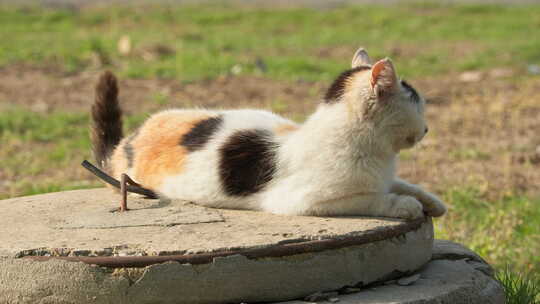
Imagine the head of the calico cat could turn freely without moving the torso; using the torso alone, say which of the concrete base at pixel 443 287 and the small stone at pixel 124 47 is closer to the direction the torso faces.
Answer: the concrete base

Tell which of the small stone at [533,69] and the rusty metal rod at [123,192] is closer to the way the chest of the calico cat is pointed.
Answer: the small stone

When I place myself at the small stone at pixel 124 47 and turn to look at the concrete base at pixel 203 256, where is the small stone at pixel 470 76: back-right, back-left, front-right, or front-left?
front-left

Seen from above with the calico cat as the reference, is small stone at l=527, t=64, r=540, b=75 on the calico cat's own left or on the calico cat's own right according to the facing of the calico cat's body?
on the calico cat's own left

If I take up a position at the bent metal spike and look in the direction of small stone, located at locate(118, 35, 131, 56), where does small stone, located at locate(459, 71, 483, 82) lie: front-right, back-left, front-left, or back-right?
front-right

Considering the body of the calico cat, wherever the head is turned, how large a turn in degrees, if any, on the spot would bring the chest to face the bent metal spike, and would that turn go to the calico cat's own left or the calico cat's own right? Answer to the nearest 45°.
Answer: approximately 180°

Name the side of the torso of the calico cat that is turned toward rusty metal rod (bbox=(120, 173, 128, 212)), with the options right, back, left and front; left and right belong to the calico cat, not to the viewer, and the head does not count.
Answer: back

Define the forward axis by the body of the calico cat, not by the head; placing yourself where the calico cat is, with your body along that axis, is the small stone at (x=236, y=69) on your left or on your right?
on your left

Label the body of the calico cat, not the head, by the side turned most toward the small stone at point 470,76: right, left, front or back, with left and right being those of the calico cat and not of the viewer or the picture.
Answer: left

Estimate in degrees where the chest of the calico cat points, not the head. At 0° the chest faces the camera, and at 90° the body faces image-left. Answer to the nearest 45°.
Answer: approximately 270°
